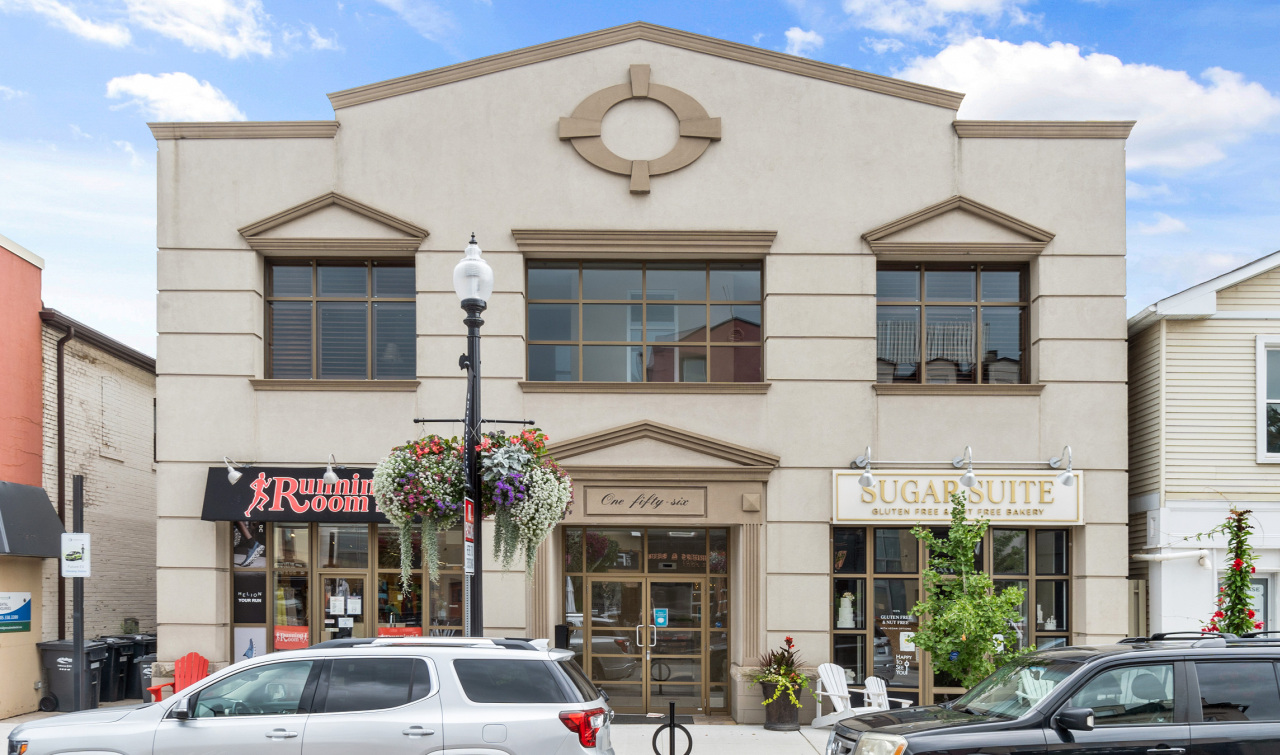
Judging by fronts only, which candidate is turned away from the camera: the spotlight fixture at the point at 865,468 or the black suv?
the spotlight fixture

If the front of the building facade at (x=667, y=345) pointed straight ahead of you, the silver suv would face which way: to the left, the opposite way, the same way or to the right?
to the right

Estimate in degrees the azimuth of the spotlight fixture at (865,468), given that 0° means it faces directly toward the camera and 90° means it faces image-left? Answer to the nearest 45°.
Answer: approximately 180°

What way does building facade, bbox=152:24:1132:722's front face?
toward the camera

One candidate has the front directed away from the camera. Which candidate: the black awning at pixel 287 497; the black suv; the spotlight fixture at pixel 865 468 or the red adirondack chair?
the spotlight fixture

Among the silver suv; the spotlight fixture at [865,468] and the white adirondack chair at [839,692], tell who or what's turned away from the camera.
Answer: the spotlight fixture

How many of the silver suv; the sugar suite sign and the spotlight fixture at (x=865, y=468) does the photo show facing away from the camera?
1

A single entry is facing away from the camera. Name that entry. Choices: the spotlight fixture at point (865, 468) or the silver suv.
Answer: the spotlight fixture

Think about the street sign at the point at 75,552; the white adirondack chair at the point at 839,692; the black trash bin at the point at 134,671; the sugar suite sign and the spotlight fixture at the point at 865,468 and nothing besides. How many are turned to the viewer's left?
0

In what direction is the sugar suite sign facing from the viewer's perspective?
toward the camera

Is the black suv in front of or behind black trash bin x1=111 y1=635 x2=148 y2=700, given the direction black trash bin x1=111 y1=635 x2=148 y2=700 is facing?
in front

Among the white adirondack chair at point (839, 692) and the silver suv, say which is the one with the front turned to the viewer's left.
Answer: the silver suv

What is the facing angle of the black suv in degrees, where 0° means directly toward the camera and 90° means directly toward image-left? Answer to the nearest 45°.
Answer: approximately 45°
